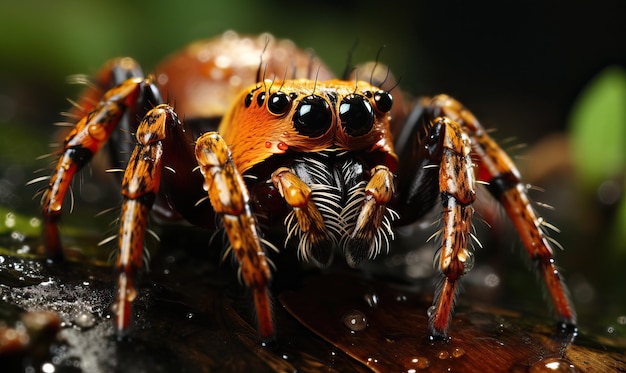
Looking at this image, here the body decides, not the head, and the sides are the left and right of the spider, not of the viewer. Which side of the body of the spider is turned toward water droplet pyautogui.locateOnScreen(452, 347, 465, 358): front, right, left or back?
front

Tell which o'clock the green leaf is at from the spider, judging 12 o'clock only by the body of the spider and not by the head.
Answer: The green leaf is roughly at 9 o'clock from the spider.

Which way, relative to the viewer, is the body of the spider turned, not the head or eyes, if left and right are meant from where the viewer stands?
facing the viewer and to the right of the viewer

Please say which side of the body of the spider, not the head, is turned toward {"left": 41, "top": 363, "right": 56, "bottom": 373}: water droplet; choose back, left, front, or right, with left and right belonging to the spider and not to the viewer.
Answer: right
